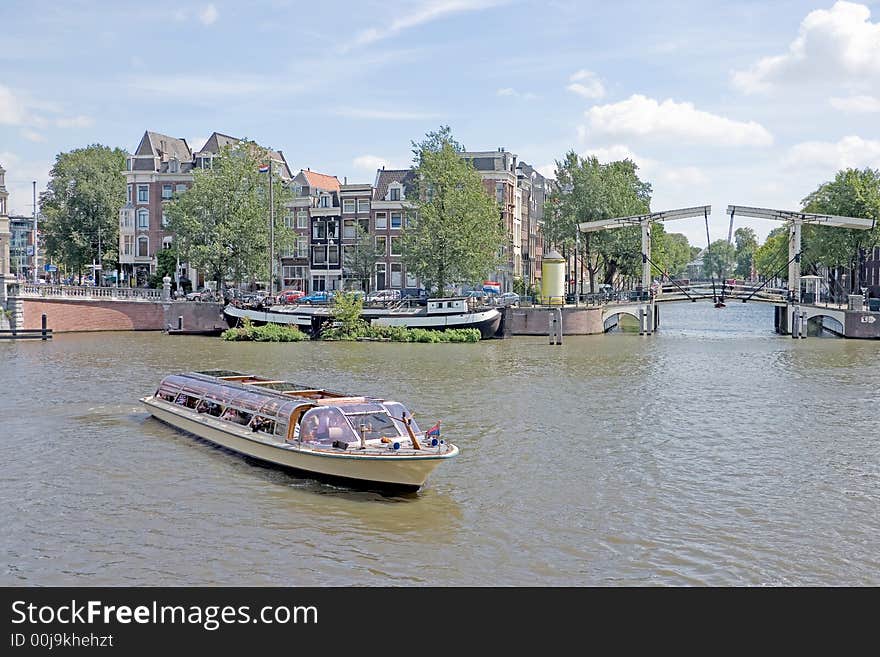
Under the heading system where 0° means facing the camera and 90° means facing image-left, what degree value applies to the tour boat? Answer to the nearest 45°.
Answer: approximately 315°
